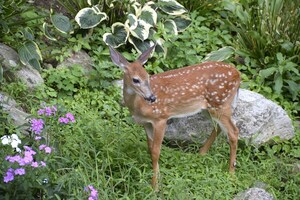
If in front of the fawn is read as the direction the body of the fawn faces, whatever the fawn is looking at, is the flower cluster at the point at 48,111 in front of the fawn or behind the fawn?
in front

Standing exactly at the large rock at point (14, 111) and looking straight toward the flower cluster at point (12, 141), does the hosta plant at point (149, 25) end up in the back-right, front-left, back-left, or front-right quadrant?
back-left

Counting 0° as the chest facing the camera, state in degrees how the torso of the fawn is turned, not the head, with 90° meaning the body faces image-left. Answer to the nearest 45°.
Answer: approximately 45°

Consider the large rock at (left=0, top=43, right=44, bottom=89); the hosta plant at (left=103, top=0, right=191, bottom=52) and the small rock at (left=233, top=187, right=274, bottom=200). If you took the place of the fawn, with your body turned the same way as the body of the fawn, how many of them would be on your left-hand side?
1

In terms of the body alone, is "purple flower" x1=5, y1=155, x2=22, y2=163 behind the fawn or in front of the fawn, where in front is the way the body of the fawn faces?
in front

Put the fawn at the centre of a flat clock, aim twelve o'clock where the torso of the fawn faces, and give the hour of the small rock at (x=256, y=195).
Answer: The small rock is roughly at 9 o'clock from the fawn.

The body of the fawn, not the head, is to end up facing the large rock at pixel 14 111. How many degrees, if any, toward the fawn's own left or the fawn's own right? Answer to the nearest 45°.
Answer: approximately 45° to the fawn's own right

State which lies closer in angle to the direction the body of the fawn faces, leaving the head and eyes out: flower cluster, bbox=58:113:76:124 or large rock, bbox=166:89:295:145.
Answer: the flower cluster

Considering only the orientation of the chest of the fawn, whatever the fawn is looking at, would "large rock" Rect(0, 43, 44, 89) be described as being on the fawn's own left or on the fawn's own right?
on the fawn's own right

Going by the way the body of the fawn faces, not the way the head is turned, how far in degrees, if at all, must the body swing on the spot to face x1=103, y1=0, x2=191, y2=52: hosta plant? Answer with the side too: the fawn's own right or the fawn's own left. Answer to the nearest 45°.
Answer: approximately 135° to the fawn's own right

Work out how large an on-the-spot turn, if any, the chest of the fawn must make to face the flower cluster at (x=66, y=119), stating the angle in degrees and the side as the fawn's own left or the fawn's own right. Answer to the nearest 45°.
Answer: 0° — it already faces it
